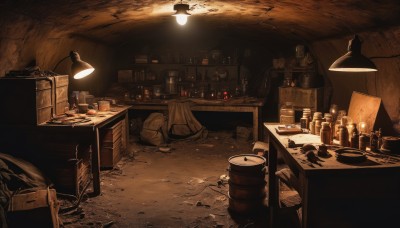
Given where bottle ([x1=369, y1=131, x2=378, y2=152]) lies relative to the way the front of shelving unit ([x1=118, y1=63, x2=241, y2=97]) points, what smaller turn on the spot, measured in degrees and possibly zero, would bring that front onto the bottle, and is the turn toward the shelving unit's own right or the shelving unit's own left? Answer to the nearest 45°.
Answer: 0° — it already faces it

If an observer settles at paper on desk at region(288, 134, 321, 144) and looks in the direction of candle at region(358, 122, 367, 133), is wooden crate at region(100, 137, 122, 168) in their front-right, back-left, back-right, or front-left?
back-left

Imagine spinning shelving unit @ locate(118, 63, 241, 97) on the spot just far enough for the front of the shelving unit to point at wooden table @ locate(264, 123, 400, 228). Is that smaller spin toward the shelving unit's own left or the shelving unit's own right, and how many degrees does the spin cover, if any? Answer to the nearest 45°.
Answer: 0° — it already faces it

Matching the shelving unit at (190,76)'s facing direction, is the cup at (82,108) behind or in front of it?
in front

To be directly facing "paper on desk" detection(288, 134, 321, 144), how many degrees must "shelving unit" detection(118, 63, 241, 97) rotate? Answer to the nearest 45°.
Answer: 0° — it already faces it

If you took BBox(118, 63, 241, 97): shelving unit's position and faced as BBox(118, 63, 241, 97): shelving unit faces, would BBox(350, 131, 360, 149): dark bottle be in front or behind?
in front

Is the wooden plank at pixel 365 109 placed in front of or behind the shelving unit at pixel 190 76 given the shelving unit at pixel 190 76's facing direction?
in front

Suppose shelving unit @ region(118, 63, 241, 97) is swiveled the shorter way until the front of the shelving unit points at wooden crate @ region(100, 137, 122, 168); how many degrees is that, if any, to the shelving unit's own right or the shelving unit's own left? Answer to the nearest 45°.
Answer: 0° — it already faces it

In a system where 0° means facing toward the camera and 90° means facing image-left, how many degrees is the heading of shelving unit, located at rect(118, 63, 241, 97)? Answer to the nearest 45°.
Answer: approximately 0°

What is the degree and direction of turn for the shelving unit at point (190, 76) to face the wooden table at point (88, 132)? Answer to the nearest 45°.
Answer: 0° — it already faces it
